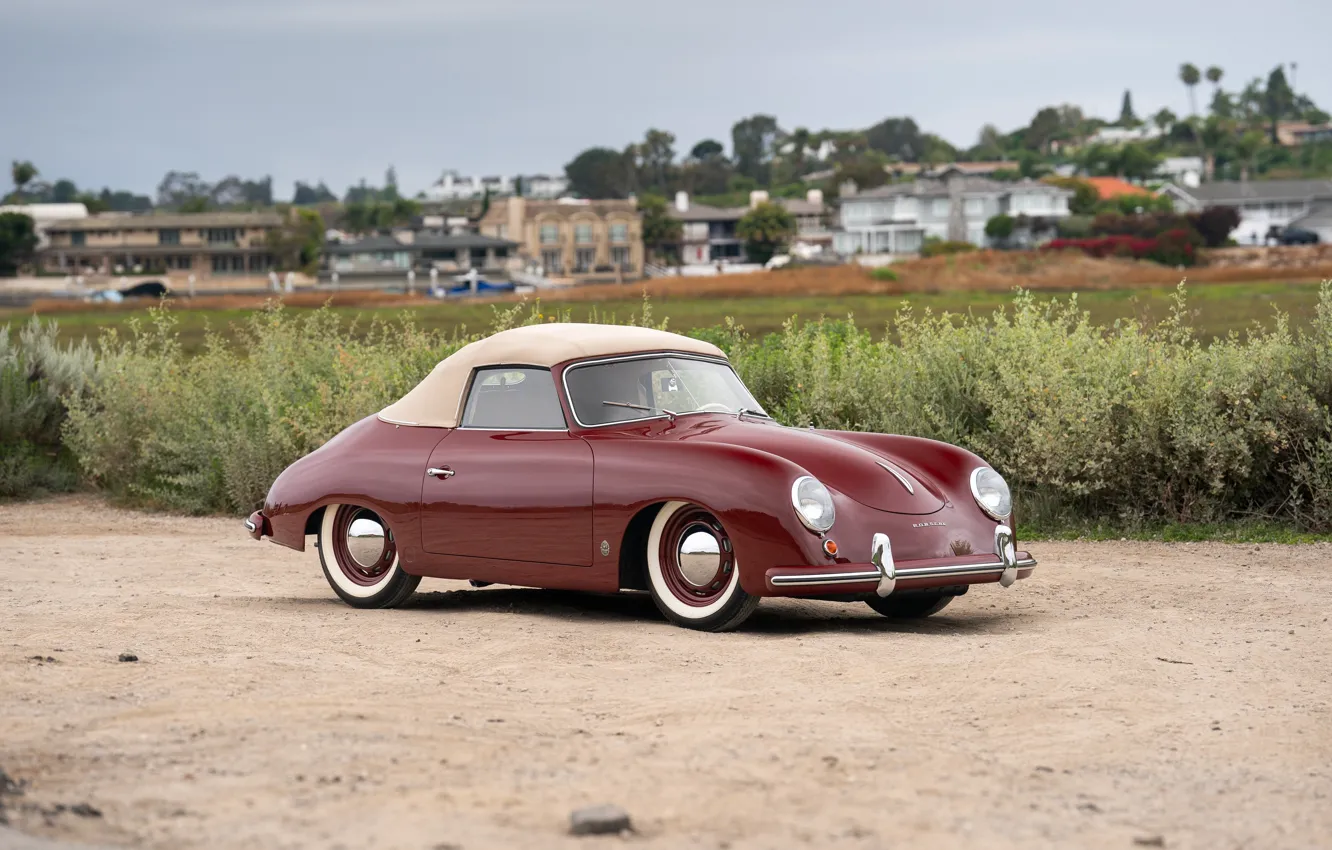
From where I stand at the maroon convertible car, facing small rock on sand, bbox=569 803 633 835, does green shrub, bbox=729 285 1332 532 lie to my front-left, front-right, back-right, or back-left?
back-left

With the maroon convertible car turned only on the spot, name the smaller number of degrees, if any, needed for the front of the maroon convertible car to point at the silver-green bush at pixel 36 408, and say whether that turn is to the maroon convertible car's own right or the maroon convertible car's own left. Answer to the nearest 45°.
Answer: approximately 180°

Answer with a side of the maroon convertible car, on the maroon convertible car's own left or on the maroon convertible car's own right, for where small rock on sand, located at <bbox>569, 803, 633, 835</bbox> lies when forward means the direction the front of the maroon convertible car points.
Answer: on the maroon convertible car's own right

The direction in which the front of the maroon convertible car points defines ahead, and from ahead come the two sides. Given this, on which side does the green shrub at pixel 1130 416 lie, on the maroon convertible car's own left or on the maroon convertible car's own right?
on the maroon convertible car's own left

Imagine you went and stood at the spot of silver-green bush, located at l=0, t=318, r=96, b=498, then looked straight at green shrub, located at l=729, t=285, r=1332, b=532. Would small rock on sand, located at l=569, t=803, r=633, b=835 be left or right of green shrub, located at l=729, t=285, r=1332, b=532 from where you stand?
right

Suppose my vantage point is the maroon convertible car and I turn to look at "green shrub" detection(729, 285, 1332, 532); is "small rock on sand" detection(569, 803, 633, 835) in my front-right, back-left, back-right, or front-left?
back-right

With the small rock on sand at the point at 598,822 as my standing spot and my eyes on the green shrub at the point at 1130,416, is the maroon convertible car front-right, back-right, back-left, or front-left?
front-left

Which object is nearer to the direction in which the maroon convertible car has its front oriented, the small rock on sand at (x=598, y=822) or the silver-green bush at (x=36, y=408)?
the small rock on sand

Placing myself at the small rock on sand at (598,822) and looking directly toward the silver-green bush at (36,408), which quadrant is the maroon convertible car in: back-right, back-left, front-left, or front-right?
front-right

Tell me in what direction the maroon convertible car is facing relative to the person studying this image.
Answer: facing the viewer and to the right of the viewer

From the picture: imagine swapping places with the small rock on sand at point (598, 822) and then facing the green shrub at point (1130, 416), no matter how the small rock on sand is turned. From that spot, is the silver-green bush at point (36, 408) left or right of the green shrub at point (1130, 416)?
left
